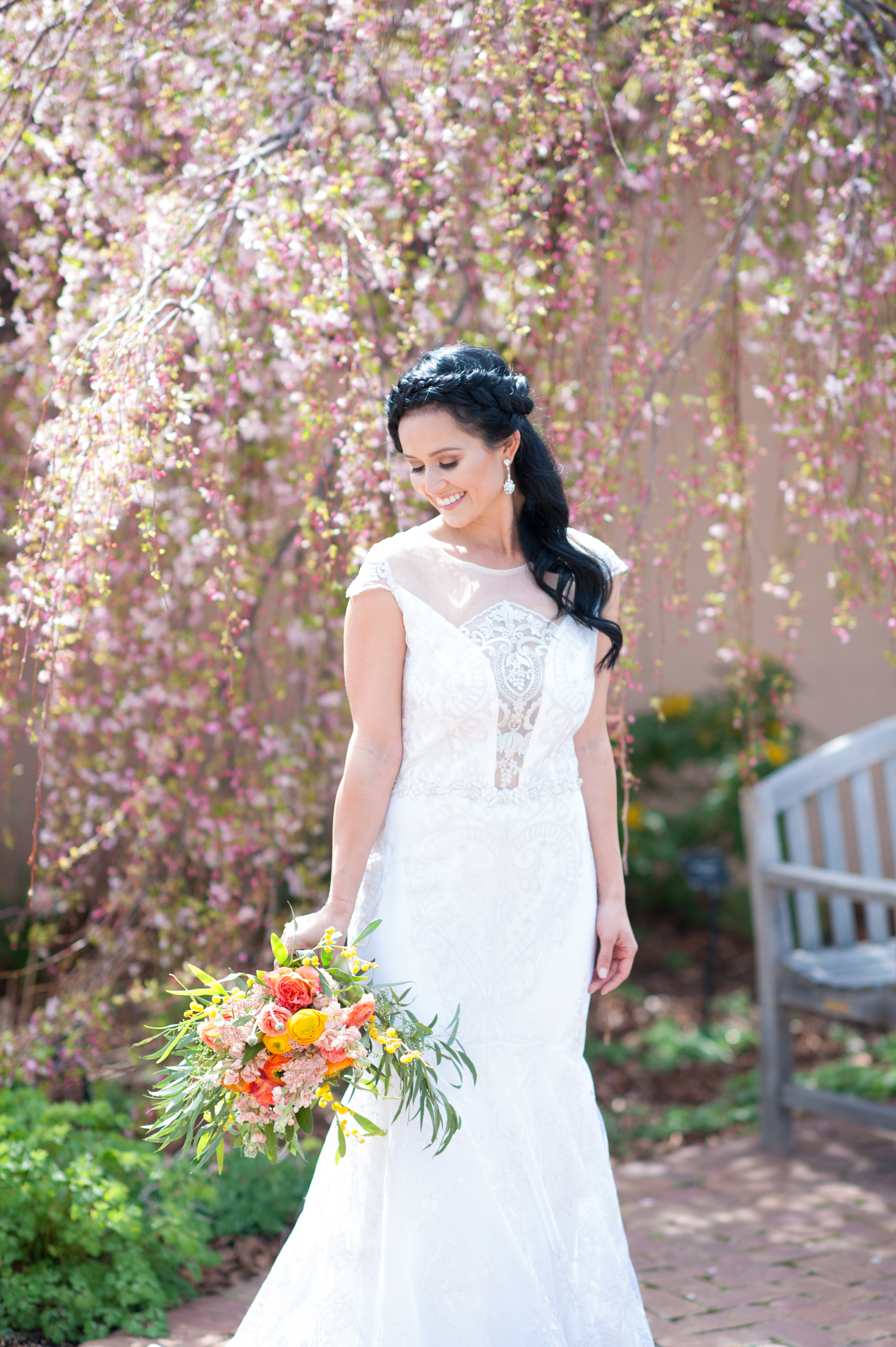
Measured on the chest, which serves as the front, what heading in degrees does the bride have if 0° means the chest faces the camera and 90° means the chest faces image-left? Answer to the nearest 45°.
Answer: approximately 0°

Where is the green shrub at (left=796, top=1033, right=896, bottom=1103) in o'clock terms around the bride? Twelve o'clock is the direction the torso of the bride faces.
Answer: The green shrub is roughly at 7 o'clock from the bride.

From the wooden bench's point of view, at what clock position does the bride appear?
The bride is roughly at 2 o'clock from the wooden bench.

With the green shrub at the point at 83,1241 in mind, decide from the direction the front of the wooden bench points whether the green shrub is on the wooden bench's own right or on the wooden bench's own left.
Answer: on the wooden bench's own right

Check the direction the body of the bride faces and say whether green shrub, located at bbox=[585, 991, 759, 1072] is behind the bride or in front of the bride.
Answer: behind

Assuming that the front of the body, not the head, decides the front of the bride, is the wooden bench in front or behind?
behind
